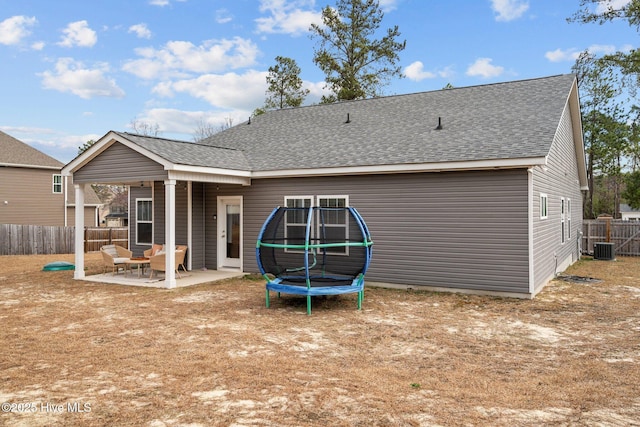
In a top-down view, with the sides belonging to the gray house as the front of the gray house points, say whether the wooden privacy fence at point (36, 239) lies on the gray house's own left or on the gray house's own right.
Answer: on the gray house's own left

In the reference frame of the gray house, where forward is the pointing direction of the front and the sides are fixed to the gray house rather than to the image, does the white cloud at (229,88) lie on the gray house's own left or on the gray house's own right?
on the gray house's own left

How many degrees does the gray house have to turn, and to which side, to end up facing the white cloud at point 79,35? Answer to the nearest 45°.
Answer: approximately 90° to its left

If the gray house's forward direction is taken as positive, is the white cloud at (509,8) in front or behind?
in front

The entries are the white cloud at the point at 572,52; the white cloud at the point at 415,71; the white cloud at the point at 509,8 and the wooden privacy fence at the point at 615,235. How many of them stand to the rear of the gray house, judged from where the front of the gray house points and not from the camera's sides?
0

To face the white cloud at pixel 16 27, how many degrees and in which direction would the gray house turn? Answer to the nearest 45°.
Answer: approximately 90° to its left

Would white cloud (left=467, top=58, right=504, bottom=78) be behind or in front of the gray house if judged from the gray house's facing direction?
in front

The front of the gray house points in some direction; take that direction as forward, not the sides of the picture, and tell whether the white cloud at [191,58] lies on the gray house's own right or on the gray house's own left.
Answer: on the gray house's own left

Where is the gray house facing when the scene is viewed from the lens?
facing away from the viewer and to the right of the viewer

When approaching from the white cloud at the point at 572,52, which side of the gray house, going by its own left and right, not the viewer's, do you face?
front

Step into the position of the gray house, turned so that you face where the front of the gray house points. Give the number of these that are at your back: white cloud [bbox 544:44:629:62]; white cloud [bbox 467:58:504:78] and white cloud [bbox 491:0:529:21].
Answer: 0

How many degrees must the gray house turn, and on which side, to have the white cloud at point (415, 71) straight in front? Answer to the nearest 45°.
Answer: approximately 45° to its left

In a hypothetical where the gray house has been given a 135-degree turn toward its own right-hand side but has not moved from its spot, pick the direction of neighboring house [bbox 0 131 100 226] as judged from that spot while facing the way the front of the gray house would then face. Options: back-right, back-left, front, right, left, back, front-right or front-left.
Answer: back-right
